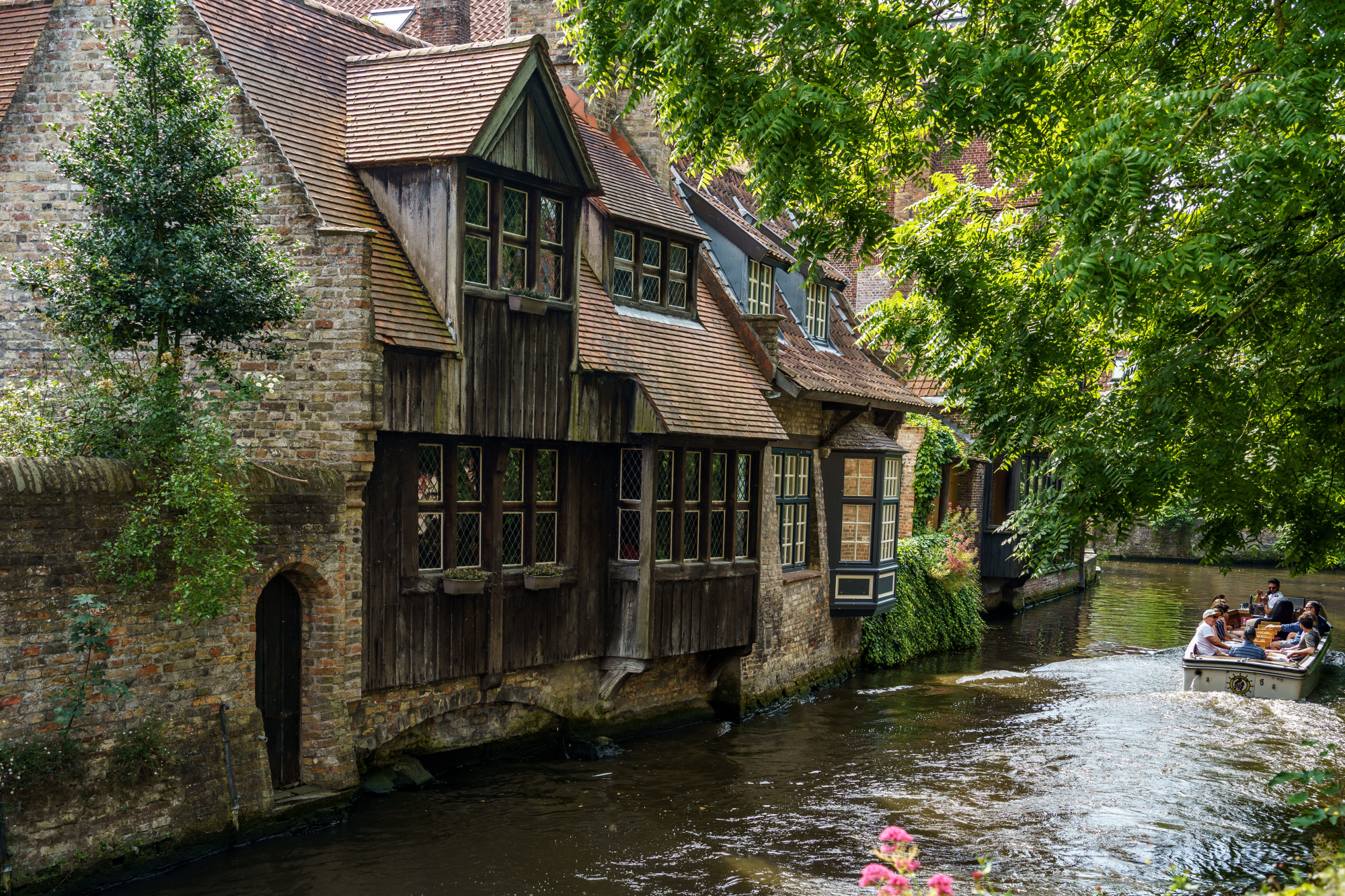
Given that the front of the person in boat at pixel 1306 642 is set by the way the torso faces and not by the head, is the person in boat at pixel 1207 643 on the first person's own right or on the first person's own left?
on the first person's own left

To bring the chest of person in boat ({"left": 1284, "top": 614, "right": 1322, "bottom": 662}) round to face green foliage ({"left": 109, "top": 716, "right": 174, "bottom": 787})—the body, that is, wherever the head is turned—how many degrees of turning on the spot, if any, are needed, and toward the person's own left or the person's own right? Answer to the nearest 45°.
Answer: approximately 45° to the person's own left

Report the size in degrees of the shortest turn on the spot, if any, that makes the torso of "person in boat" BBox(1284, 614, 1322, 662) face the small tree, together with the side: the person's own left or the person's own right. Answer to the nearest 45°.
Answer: approximately 45° to the person's own left

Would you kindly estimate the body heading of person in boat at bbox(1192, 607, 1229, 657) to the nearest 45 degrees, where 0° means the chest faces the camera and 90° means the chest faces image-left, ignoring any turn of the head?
approximately 270°

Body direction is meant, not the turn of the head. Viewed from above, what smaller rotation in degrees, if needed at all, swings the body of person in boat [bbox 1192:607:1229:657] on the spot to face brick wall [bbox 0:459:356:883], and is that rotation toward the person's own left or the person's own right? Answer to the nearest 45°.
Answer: approximately 135° to the person's own right

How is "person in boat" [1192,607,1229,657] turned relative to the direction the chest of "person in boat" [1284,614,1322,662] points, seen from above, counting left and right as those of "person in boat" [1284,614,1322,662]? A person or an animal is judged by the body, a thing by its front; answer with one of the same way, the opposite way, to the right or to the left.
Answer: the opposite way

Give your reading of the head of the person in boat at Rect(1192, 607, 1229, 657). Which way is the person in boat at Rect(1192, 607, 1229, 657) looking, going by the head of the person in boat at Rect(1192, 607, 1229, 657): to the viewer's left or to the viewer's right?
to the viewer's right

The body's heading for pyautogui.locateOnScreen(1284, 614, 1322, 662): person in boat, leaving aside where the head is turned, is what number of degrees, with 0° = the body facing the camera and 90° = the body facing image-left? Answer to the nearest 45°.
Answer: approximately 90°
